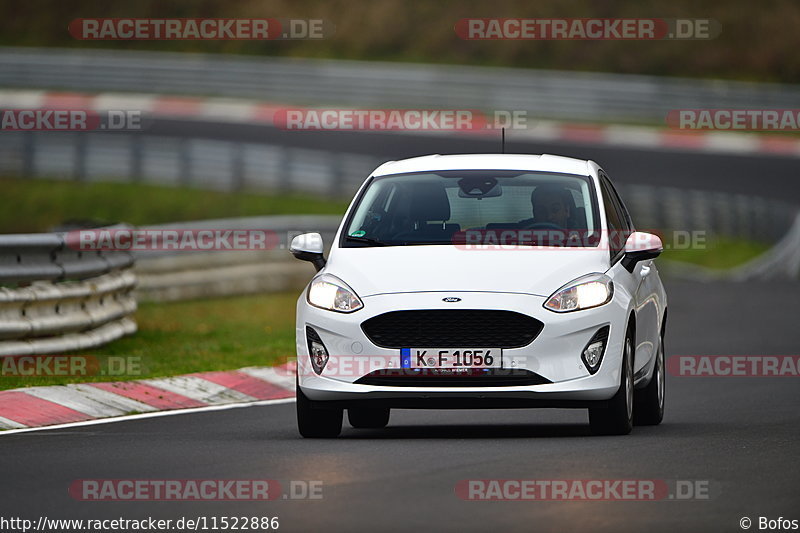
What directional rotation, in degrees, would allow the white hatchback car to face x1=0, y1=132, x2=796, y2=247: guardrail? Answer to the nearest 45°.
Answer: approximately 180°

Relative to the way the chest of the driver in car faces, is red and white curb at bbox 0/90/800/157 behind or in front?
behind

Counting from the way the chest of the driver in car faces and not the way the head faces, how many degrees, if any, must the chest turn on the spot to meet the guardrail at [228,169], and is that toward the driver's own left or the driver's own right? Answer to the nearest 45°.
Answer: approximately 180°

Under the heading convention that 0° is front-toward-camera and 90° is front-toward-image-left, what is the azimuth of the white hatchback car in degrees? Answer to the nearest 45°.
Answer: approximately 0°

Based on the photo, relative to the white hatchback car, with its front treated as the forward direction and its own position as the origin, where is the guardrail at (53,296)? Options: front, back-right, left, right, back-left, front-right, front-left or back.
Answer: back-right

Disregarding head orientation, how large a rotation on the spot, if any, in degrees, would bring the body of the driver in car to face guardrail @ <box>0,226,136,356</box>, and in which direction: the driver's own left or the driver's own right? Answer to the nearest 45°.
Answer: approximately 135° to the driver's own right

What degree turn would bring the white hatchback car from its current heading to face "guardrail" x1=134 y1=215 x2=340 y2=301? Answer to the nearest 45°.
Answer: approximately 180°

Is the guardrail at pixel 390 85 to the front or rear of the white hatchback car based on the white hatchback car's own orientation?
to the rear
